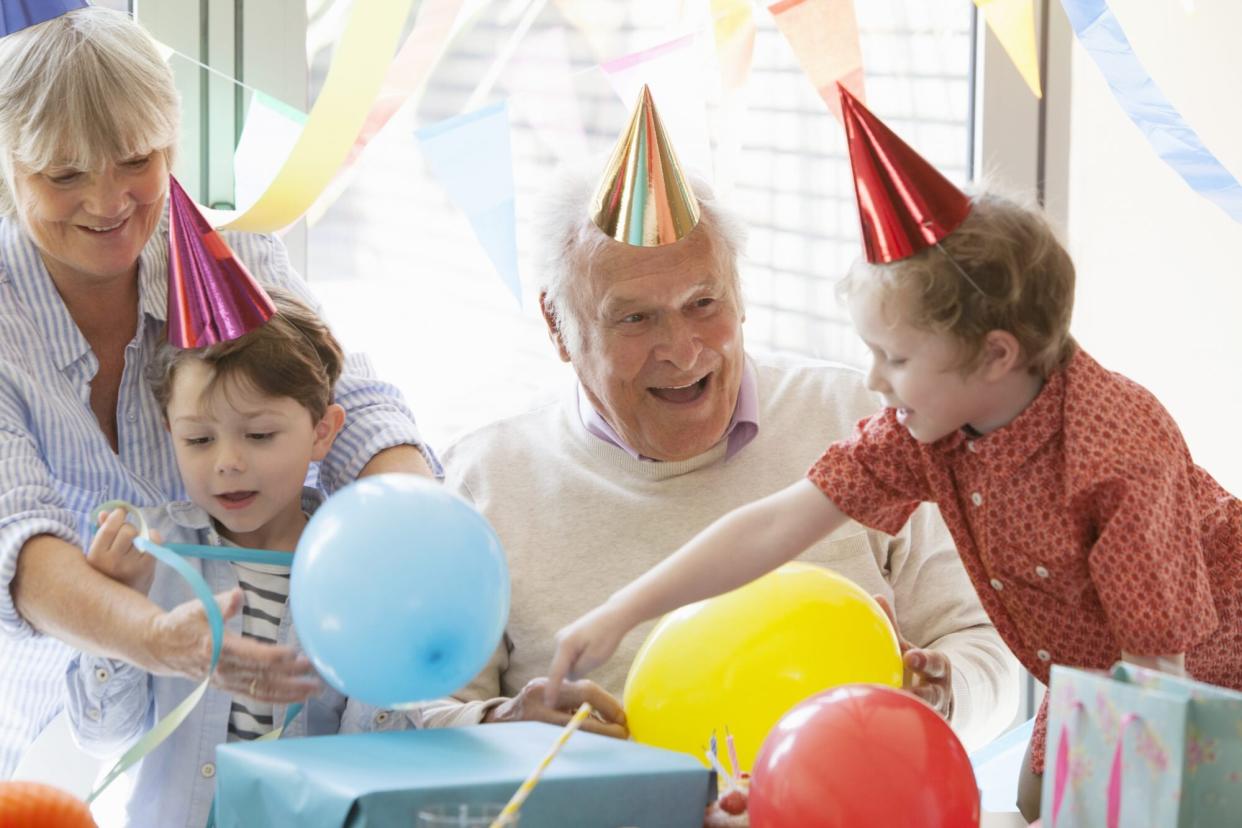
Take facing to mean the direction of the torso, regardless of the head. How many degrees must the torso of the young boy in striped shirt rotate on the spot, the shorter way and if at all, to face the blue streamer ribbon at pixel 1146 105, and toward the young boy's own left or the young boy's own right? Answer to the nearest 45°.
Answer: approximately 90° to the young boy's own left

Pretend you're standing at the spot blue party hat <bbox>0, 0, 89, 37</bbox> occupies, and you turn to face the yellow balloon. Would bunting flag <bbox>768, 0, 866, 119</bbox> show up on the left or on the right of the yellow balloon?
left

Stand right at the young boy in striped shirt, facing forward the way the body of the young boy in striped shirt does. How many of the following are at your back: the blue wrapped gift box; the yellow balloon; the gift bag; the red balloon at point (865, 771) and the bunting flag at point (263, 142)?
1

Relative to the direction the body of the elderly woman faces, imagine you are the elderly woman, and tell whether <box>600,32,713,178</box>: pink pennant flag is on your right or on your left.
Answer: on your left

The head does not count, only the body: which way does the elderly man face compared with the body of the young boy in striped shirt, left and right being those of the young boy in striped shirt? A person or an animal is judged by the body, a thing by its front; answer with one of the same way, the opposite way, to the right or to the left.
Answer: the same way

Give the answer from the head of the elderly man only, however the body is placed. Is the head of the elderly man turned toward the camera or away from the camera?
toward the camera

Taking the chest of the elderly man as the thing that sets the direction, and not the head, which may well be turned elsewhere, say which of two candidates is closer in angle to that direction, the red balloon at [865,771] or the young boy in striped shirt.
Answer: the red balloon

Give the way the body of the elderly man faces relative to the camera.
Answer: toward the camera

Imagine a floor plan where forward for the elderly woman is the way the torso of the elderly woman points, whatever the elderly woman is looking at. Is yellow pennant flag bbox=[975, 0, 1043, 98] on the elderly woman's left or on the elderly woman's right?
on the elderly woman's left

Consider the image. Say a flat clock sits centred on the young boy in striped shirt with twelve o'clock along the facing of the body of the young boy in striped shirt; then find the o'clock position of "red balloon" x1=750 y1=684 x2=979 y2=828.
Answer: The red balloon is roughly at 11 o'clock from the young boy in striped shirt.

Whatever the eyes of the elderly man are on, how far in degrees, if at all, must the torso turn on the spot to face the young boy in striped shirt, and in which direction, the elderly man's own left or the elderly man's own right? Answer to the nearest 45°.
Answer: approximately 45° to the elderly man's own right

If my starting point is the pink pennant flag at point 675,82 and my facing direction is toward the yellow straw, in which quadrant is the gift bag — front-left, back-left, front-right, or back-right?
front-left

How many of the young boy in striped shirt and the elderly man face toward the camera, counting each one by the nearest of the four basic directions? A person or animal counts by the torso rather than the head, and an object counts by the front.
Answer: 2

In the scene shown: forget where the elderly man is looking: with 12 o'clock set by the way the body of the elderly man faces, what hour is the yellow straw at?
The yellow straw is roughly at 12 o'clock from the elderly man.

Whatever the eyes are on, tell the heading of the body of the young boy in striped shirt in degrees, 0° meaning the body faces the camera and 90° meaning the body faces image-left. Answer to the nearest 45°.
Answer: approximately 0°

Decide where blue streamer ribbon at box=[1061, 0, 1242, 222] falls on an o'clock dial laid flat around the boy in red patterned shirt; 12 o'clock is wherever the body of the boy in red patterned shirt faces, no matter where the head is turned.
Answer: The blue streamer ribbon is roughly at 5 o'clock from the boy in red patterned shirt.

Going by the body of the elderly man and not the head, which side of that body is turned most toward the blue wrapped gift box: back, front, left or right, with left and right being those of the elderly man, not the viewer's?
front

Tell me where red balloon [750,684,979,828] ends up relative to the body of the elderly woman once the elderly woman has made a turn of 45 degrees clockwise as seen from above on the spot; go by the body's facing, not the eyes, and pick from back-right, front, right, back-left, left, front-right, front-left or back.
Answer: front-left

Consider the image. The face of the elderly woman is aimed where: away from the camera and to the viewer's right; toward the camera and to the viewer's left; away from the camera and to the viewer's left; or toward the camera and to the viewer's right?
toward the camera and to the viewer's right
